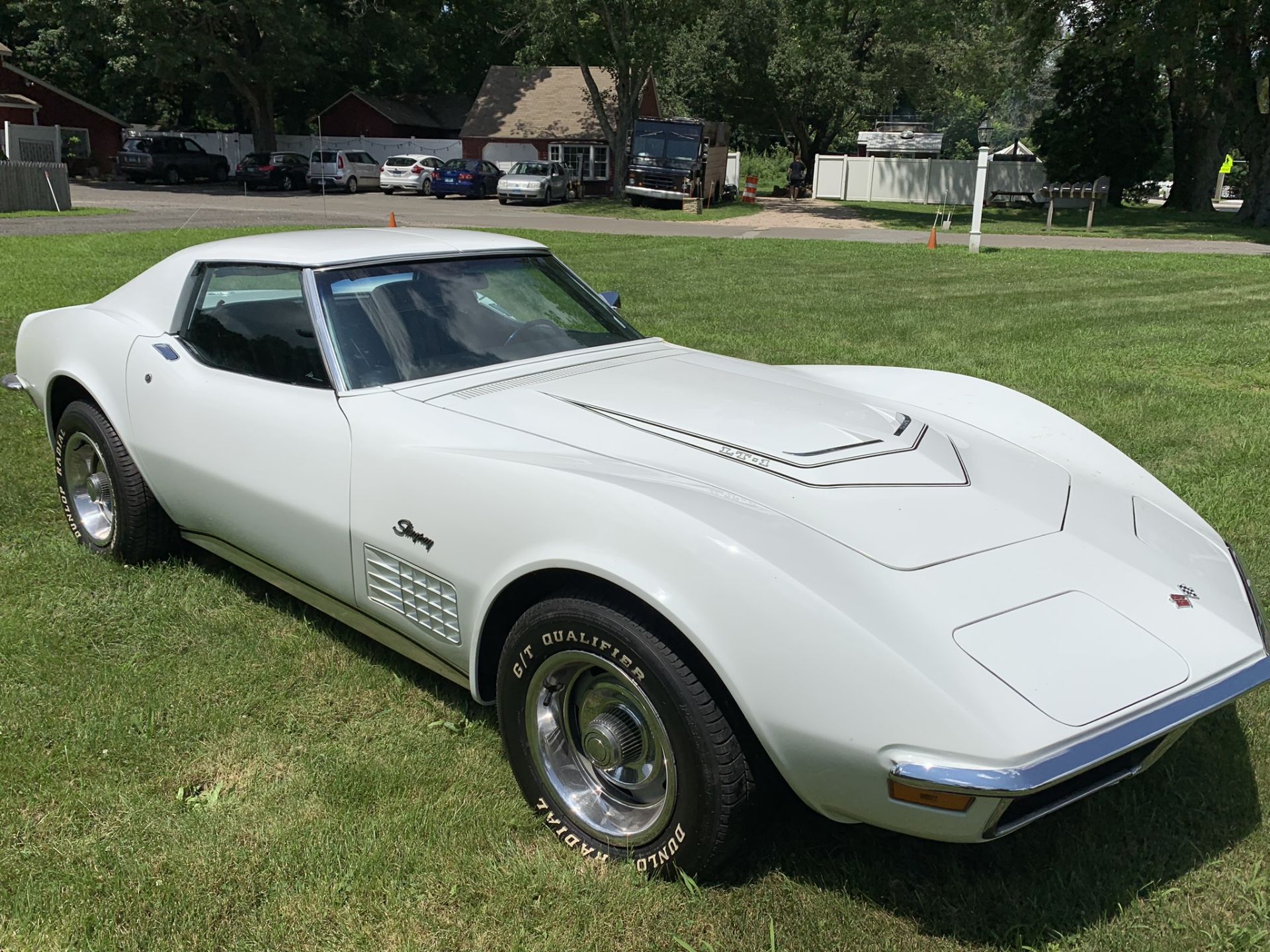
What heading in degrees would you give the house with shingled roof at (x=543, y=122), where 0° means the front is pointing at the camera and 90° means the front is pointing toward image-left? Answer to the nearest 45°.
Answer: approximately 0°

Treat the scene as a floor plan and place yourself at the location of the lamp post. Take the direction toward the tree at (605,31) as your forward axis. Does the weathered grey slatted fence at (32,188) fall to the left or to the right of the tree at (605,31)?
left

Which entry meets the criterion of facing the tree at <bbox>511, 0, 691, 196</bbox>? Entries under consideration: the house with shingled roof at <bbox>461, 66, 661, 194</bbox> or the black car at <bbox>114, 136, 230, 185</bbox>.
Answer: the house with shingled roof
